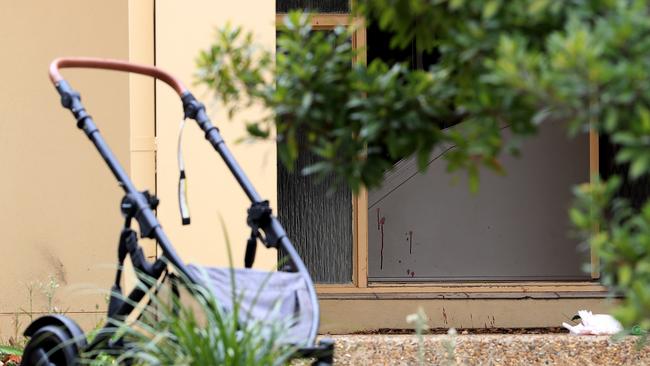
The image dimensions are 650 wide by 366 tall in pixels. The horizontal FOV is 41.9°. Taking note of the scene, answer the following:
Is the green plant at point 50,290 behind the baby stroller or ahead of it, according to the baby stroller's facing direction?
behind

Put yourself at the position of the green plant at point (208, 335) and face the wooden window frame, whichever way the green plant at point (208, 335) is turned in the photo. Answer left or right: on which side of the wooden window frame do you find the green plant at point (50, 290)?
left

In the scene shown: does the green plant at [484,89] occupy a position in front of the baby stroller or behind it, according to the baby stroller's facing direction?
in front

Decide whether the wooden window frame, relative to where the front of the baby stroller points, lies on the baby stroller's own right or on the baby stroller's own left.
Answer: on the baby stroller's own left

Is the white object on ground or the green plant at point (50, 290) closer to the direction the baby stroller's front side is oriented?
the white object on ground

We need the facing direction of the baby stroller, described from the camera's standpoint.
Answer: facing the viewer and to the right of the viewer

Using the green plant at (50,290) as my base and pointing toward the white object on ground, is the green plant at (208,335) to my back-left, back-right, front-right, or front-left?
front-right
